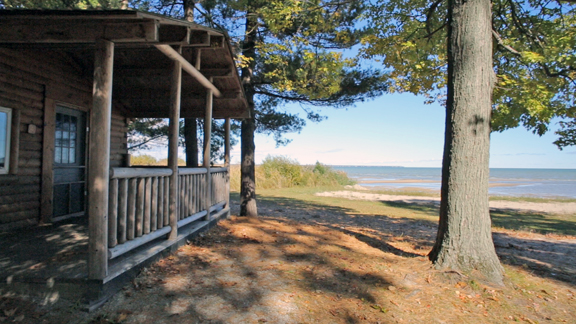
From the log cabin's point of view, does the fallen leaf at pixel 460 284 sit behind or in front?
in front

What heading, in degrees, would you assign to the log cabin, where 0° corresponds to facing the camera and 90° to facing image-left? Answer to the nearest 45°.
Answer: approximately 315°

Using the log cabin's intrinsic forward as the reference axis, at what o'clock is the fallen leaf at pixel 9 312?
The fallen leaf is roughly at 2 o'clock from the log cabin.

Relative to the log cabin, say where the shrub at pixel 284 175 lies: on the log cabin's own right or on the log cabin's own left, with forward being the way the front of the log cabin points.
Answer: on the log cabin's own left

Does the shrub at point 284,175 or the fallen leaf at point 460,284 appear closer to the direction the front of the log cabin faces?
the fallen leaf
